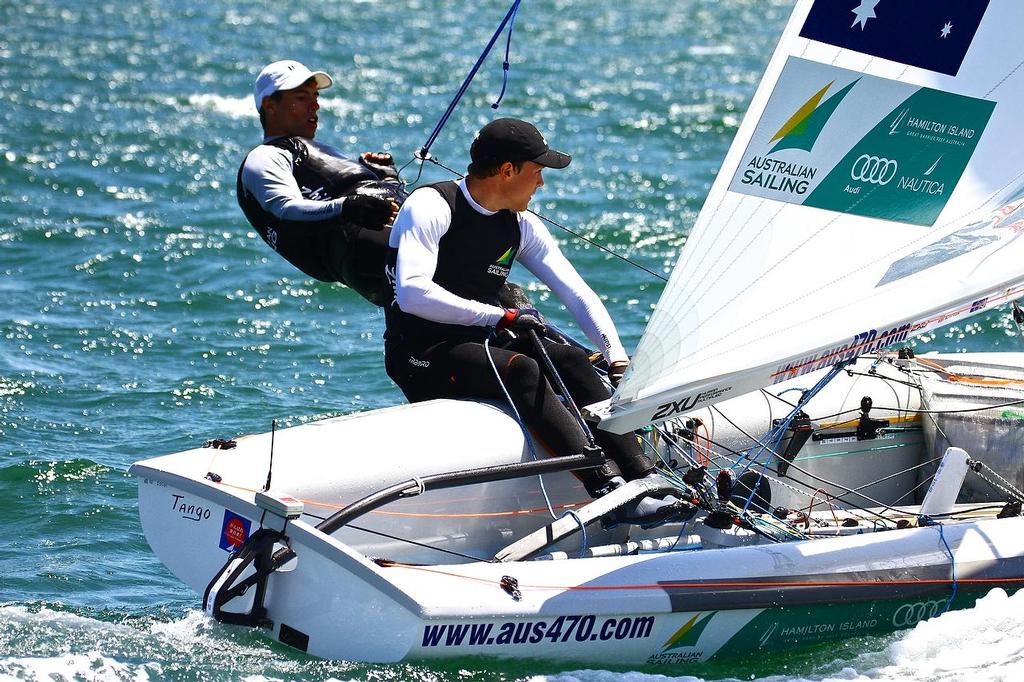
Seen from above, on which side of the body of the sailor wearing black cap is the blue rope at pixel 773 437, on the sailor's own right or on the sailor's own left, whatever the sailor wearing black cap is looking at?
on the sailor's own left

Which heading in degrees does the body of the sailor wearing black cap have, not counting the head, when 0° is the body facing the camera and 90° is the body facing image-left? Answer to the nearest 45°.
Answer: approximately 315°
